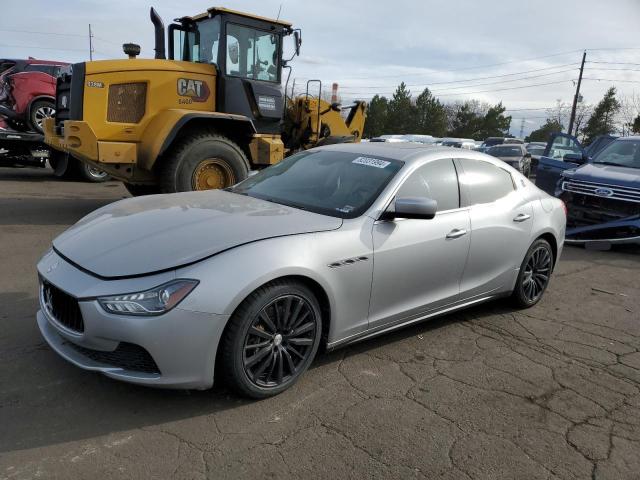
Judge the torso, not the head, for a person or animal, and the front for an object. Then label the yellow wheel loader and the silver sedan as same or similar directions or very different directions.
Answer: very different directions

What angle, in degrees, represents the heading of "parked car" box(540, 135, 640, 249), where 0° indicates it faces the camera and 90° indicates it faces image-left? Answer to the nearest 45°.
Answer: approximately 45°

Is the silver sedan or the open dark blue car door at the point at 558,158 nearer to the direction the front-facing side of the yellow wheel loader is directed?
the open dark blue car door

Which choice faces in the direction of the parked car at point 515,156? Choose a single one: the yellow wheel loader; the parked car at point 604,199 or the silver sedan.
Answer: the yellow wheel loader

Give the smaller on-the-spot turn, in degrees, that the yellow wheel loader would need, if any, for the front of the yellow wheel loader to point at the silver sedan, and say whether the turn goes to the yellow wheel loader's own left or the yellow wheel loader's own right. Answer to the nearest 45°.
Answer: approximately 135° to the yellow wheel loader's own right

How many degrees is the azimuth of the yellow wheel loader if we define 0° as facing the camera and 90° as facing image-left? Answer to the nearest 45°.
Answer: approximately 225°

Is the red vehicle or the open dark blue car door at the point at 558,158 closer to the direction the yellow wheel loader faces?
the open dark blue car door

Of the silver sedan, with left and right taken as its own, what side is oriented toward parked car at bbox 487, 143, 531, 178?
back

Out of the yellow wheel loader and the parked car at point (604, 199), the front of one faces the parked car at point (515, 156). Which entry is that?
the yellow wheel loader

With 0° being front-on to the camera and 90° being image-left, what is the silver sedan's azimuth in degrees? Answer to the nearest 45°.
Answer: approximately 45°

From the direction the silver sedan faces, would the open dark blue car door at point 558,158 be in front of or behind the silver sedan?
behind

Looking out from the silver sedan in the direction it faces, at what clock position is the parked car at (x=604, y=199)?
The parked car is roughly at 6 o'clock from the silver sedan.

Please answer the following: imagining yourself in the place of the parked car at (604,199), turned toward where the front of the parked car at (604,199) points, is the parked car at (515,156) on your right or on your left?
on your right
